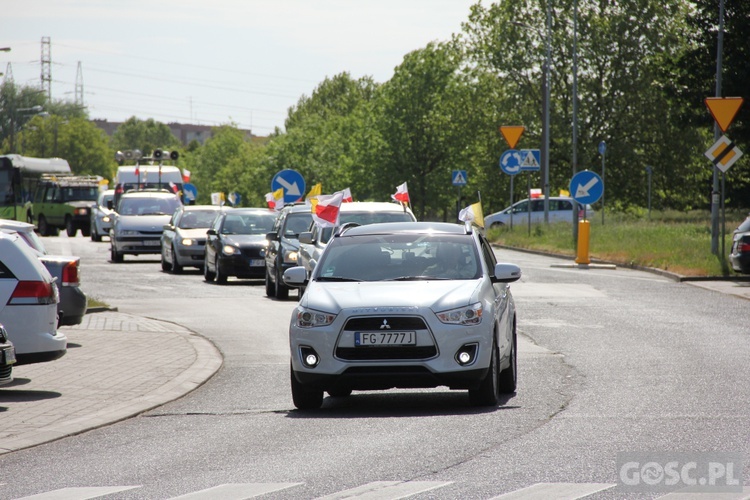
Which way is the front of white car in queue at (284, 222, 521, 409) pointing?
toward the camera

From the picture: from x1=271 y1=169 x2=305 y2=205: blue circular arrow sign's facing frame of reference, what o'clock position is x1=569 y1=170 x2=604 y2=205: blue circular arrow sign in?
x1=569 y1=170 x2=604 y2=205: blue circular arrow sign is roughly at 9 o'clock from x1=271 y1=169 x2=305 y2=205: blue circular arrow sign.

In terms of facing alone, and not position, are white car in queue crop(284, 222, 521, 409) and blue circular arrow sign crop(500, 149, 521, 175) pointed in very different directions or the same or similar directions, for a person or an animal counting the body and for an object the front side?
same or similar directions

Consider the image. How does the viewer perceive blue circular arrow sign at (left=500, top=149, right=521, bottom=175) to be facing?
facing the viewer

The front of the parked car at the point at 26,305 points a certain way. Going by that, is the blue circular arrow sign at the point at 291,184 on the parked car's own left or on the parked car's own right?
on the parked car's own right

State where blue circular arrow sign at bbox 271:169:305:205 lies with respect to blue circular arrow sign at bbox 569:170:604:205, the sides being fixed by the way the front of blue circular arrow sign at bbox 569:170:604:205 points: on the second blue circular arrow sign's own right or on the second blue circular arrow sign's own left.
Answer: on the second blue circular arrow sign's own right

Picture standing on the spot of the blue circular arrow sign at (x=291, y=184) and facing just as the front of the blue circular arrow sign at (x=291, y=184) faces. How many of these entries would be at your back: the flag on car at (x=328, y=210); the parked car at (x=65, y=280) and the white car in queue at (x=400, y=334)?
0

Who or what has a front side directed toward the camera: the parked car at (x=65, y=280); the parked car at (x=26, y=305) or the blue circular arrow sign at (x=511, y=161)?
the blue circular arrow sign

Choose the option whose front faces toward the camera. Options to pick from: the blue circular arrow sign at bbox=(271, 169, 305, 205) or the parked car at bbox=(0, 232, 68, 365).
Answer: the blue circular arrow sign

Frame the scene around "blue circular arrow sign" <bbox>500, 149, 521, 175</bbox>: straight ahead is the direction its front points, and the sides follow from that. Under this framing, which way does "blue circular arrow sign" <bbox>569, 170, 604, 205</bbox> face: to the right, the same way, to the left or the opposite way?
the same way

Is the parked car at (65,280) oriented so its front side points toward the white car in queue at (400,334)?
no

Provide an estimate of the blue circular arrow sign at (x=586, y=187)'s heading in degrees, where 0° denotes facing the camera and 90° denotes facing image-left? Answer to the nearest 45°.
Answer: approximately 0°

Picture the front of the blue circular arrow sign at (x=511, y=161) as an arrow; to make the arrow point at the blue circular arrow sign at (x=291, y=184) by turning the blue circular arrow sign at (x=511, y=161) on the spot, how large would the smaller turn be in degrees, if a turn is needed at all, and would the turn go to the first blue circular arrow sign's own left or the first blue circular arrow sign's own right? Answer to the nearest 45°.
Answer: approximately 45° to the first blue circular arrow sign's own right

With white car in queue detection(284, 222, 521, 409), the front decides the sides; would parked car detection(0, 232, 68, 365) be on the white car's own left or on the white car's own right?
on the white car's own right

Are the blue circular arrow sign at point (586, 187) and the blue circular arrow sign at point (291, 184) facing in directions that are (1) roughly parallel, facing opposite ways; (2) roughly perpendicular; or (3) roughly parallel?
roughly parallel

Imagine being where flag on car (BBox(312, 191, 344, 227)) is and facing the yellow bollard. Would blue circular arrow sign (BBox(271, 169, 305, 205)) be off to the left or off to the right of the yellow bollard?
left

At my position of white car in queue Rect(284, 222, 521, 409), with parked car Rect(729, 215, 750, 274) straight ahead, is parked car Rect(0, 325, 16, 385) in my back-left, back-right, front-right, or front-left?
back-left

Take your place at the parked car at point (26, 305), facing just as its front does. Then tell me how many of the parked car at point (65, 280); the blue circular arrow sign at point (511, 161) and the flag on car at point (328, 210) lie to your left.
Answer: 0
